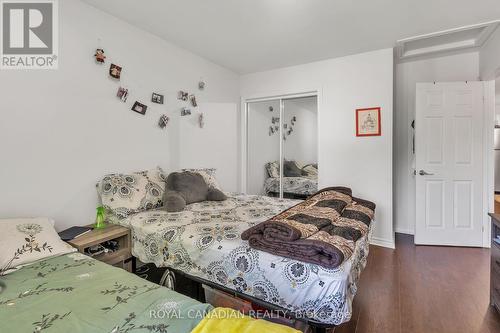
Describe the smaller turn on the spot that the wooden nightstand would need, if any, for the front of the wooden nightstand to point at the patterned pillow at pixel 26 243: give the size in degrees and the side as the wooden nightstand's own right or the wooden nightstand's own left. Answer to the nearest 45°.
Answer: approximately 90° to the wooden nightstand's own right

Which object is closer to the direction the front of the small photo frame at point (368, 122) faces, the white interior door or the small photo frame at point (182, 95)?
the small photo frame

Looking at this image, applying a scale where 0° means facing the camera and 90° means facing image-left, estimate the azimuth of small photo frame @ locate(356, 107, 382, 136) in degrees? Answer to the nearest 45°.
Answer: approximately 0°

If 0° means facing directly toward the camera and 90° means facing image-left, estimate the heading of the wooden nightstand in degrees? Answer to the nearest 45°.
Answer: approximately 315°

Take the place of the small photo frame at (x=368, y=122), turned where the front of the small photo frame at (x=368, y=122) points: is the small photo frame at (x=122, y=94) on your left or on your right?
on your right

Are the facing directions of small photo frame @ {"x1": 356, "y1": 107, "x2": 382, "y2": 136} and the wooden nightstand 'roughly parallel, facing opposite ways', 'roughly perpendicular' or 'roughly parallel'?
roughly perpendicular
